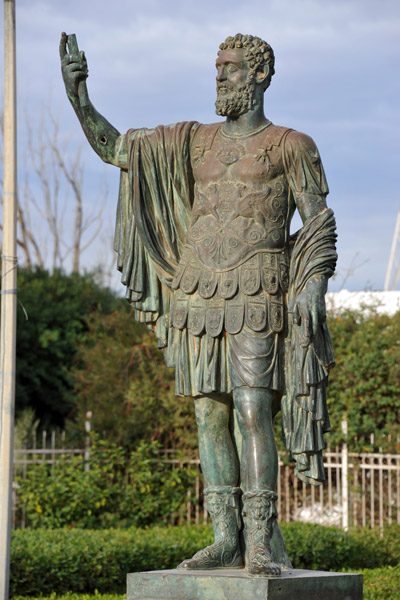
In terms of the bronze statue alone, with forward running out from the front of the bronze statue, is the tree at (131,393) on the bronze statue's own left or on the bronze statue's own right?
on the bronze statue's own right

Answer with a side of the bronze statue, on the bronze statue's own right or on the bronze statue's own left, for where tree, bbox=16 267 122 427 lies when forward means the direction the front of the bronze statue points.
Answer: on the bronze statue's own right

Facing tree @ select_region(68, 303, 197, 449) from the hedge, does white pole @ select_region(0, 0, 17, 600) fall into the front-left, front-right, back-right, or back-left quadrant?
back-left

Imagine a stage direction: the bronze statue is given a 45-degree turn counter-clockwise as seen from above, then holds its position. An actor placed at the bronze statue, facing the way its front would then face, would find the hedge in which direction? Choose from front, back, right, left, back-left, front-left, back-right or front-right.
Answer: back

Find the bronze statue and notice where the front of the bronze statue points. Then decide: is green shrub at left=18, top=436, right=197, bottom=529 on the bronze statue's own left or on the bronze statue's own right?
on the bronze statue's own right

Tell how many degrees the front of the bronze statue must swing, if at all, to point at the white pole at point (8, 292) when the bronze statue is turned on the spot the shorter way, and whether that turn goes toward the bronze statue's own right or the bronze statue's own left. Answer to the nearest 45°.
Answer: approximately 90° to the bronze statue's own right

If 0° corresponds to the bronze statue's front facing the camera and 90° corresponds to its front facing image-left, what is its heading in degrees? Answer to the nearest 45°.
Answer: approximately 45°

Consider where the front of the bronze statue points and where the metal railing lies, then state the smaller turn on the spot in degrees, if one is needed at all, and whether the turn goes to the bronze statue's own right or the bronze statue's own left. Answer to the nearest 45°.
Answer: approximately 135° to the bronze statue's own right
